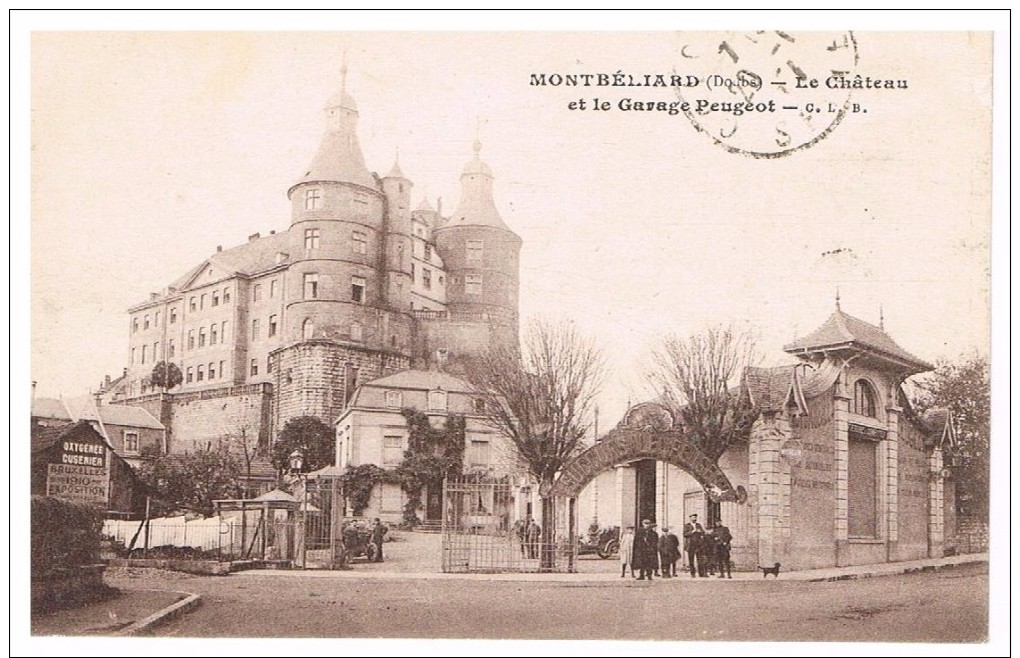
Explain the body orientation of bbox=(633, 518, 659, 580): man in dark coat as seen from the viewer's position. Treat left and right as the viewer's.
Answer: facing the viewer

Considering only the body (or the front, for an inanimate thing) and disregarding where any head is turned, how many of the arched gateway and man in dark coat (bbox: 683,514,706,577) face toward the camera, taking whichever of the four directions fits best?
2

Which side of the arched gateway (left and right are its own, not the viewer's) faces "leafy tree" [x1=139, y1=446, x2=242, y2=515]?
right

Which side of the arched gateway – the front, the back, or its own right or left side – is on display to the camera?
front

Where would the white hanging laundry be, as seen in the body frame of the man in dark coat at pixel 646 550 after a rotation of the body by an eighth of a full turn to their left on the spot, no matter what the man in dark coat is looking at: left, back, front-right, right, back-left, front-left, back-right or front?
back-right

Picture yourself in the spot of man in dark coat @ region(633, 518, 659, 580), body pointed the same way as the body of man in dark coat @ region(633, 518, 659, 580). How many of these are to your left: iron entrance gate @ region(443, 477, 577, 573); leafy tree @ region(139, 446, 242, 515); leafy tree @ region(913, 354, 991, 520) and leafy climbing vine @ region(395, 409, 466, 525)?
1

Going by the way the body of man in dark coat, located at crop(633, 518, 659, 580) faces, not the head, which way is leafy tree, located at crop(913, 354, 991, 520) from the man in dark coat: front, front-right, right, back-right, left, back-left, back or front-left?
left

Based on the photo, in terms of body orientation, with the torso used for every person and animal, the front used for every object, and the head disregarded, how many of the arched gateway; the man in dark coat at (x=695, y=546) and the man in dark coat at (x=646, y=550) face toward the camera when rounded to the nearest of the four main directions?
3

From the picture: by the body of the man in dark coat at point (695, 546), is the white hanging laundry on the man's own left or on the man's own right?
on the man's own right
